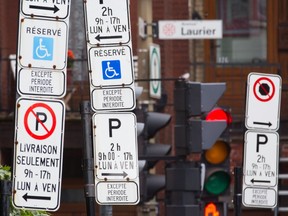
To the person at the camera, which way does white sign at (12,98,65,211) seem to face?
facing the viewer

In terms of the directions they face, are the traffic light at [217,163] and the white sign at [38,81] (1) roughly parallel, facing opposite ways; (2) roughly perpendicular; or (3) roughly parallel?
roughly parallel

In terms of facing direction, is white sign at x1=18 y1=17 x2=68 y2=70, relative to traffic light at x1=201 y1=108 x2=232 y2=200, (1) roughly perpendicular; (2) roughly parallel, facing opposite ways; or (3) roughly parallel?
roughly parallel

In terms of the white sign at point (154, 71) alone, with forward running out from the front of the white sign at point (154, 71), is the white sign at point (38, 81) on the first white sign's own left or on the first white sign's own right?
on the first white sign's own right

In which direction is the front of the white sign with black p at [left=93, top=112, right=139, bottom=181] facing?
toward the camera

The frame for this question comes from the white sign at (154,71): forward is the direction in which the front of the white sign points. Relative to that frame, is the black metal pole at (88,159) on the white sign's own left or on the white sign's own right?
on the white sign's own right

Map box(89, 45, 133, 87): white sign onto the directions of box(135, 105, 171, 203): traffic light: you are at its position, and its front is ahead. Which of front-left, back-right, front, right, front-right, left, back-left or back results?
right

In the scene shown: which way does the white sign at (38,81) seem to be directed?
toward the camera

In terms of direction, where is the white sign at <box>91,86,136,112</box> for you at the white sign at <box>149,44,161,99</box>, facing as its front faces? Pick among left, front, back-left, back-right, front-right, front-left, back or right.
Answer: front-right

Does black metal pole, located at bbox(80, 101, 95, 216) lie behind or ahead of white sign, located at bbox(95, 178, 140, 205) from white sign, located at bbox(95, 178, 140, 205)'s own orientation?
behind
